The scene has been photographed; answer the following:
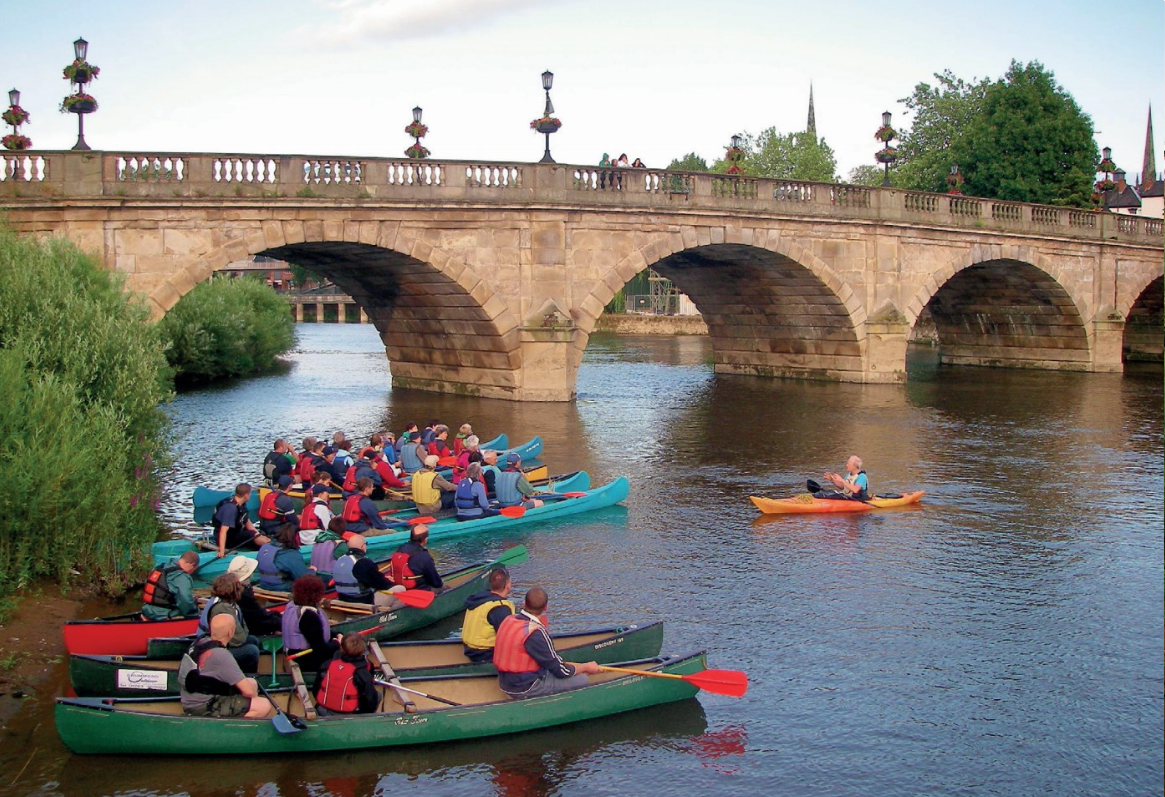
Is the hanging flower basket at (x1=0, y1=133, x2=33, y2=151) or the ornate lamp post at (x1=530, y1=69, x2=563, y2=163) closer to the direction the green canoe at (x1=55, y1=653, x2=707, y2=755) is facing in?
the ornate lamp post

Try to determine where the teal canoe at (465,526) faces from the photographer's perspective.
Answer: facing to the right of the viewer

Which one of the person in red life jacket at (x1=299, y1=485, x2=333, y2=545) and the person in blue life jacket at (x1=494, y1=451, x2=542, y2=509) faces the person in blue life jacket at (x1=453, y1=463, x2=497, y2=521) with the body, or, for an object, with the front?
the person in red life jacket

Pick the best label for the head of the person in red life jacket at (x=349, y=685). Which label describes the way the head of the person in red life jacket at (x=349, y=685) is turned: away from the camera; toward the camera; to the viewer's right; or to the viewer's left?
away from the camera

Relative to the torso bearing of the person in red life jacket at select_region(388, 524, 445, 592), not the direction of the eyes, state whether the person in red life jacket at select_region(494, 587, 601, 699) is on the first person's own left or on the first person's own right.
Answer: on the first person's own right

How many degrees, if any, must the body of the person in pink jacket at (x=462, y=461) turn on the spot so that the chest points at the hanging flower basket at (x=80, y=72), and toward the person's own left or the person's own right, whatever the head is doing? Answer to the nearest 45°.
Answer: approximately 135° to the person's own left

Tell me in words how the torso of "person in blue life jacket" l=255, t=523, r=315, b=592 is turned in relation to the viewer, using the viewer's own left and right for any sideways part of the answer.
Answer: facing away from the viewer and to the right of the viewer

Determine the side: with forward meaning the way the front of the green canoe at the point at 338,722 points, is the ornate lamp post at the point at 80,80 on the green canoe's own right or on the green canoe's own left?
on the green canoe's own left

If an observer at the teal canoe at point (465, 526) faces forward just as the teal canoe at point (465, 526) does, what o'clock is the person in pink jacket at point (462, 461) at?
The person in pink jacket is roughly at 9 o'clock from the teal canoe.

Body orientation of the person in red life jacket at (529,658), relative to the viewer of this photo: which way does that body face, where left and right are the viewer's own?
facing away from the viewer and to the right of the viewer

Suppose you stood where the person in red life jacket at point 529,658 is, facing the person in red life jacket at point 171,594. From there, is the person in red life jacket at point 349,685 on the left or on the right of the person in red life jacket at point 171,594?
left

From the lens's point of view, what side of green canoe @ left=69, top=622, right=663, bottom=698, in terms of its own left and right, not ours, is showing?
right

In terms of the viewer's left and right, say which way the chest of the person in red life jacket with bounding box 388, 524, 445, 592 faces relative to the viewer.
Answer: facing away from the viewer and to the right of the viewer

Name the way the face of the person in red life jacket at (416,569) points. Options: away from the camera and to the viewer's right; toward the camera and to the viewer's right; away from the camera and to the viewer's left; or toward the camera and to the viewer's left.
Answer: away from the camera and to the viewer's right

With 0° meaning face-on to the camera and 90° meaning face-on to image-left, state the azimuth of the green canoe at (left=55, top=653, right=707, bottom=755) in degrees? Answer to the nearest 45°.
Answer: approximately 270°
